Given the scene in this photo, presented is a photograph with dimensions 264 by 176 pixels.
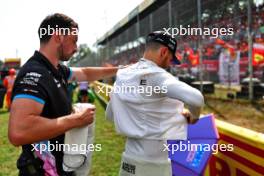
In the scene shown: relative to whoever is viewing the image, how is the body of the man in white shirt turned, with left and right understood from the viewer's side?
facing away from the viewer and to the right of the viewer
